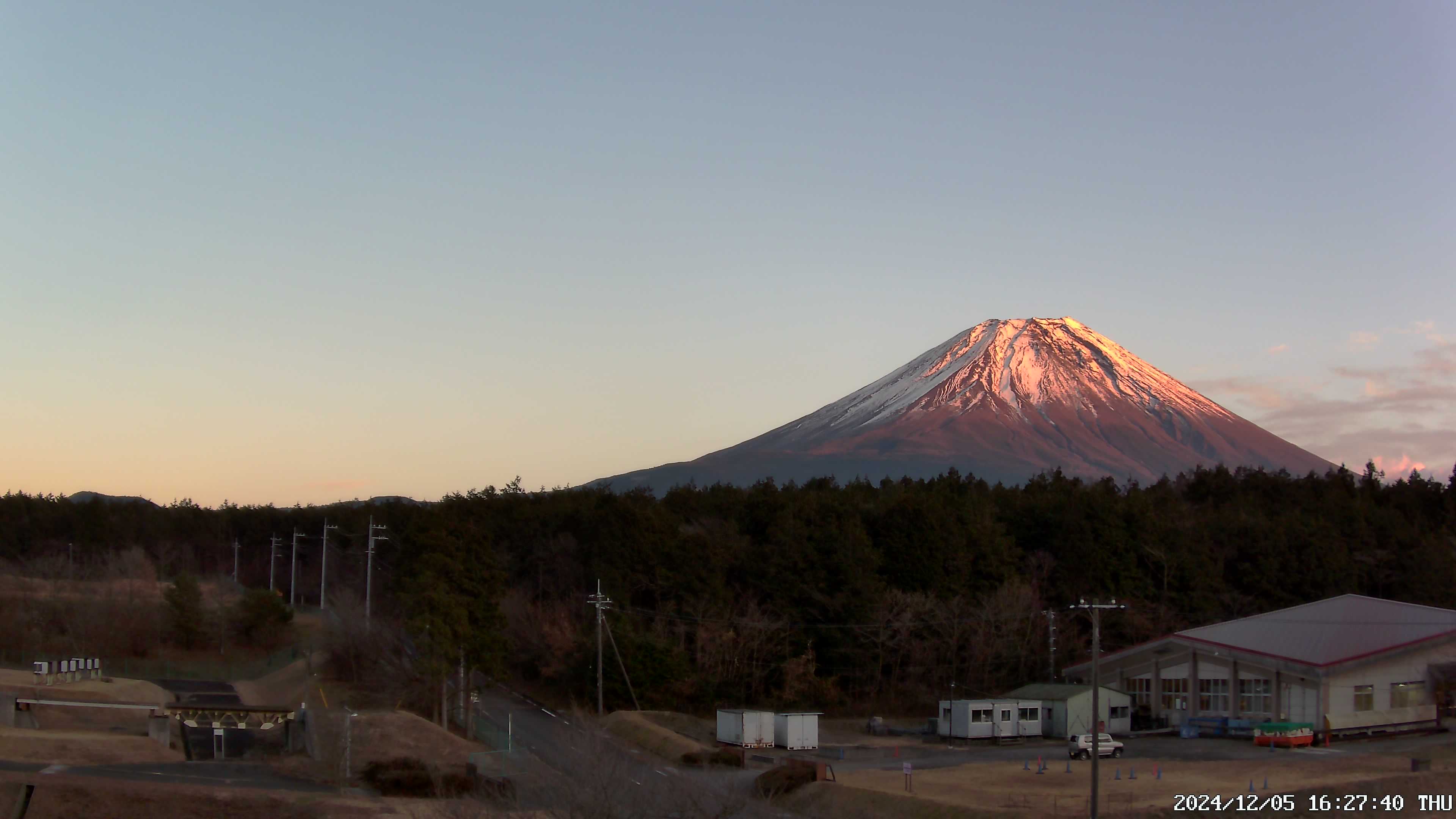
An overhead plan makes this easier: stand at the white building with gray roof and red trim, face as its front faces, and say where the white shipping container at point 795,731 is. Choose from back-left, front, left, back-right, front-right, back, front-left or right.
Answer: front

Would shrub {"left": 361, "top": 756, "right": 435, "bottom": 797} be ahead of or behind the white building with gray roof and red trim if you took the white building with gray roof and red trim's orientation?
ahead

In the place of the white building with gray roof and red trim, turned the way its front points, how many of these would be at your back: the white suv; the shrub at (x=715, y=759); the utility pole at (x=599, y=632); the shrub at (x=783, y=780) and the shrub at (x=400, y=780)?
0

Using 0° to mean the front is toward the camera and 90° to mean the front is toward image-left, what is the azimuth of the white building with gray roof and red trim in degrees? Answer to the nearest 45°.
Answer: approximately 45°

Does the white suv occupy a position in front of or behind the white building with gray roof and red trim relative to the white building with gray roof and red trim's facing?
in front

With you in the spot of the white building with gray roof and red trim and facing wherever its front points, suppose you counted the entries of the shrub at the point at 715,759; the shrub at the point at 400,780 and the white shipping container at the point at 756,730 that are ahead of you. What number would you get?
3

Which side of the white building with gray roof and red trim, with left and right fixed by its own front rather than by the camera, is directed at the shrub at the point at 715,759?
front

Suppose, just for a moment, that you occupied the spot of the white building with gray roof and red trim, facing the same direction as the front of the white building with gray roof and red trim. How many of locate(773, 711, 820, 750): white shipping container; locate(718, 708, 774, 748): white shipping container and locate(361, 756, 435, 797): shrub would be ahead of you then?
3

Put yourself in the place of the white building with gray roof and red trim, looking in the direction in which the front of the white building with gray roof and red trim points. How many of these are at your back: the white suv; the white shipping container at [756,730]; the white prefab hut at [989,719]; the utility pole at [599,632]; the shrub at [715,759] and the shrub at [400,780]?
0
